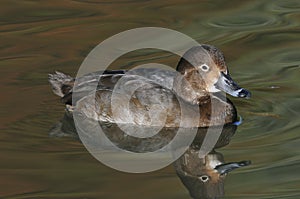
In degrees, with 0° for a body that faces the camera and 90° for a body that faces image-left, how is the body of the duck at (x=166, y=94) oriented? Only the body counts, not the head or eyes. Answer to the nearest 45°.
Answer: approximately 270°
